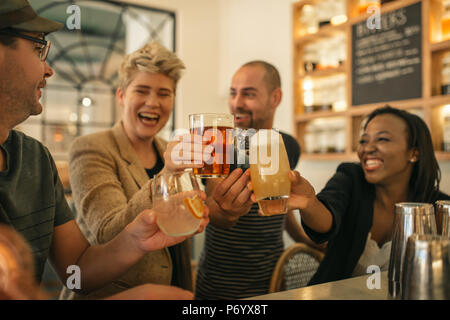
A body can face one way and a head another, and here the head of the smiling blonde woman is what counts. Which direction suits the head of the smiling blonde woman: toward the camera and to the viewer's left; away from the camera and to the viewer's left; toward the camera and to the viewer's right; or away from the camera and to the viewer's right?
toward the camera and to the viewer's right

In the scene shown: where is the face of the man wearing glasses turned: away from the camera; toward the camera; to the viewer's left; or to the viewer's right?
to the viewer's right

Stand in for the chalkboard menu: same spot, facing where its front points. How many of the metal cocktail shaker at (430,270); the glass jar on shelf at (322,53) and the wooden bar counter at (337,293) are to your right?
1

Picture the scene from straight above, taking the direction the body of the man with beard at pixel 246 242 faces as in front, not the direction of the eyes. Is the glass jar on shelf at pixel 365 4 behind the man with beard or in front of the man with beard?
behind

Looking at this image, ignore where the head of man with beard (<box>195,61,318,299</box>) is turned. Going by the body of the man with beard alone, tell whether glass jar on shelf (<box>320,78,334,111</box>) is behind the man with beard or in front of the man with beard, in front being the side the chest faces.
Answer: behind

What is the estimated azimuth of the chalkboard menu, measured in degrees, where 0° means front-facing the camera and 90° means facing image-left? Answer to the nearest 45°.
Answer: approximately 45°

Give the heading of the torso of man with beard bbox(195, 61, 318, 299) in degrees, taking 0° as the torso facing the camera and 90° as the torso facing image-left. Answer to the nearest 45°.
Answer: approximately 45°

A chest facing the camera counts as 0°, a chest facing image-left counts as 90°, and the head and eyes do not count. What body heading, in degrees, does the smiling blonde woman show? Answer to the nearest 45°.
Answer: approximately 315°
